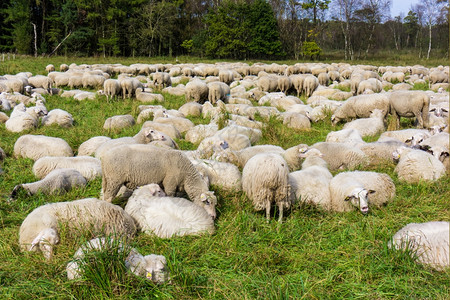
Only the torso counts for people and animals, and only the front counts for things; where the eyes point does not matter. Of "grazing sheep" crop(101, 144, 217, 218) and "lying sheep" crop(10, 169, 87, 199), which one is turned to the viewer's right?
the grazing sheep

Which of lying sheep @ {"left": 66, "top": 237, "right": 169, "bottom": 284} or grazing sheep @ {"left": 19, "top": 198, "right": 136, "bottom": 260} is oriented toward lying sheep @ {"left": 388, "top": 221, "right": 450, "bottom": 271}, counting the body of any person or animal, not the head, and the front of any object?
lying sheep @ {"left": 66, "top": 237, "right": 169, "bottom": 284}

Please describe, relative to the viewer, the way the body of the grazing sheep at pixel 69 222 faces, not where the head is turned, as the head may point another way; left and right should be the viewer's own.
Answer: facing the viewer and to the left of the viewer

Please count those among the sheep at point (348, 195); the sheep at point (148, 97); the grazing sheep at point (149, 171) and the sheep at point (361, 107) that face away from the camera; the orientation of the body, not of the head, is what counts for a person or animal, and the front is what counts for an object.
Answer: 0

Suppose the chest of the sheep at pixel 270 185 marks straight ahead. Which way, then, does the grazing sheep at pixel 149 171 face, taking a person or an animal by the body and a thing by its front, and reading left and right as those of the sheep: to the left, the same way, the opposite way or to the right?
to the right

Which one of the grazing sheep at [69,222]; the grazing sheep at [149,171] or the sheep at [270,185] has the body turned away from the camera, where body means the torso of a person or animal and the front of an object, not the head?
the sheep

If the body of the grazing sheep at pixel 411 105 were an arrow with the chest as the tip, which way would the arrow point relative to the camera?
to the viewer's left

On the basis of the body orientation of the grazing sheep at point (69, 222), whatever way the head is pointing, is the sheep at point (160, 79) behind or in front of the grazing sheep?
behind

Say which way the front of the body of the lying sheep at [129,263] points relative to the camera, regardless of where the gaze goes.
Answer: to the viewer's right

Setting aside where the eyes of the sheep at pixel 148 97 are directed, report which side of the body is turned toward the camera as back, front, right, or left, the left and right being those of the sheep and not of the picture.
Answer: left

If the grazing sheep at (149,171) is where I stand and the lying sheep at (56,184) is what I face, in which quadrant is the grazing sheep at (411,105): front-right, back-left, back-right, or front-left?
back-right

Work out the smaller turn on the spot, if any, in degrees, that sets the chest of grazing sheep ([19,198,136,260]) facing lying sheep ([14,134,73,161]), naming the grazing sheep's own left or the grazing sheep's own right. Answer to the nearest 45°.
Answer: approximately 135° to the grazing sheep's own right
